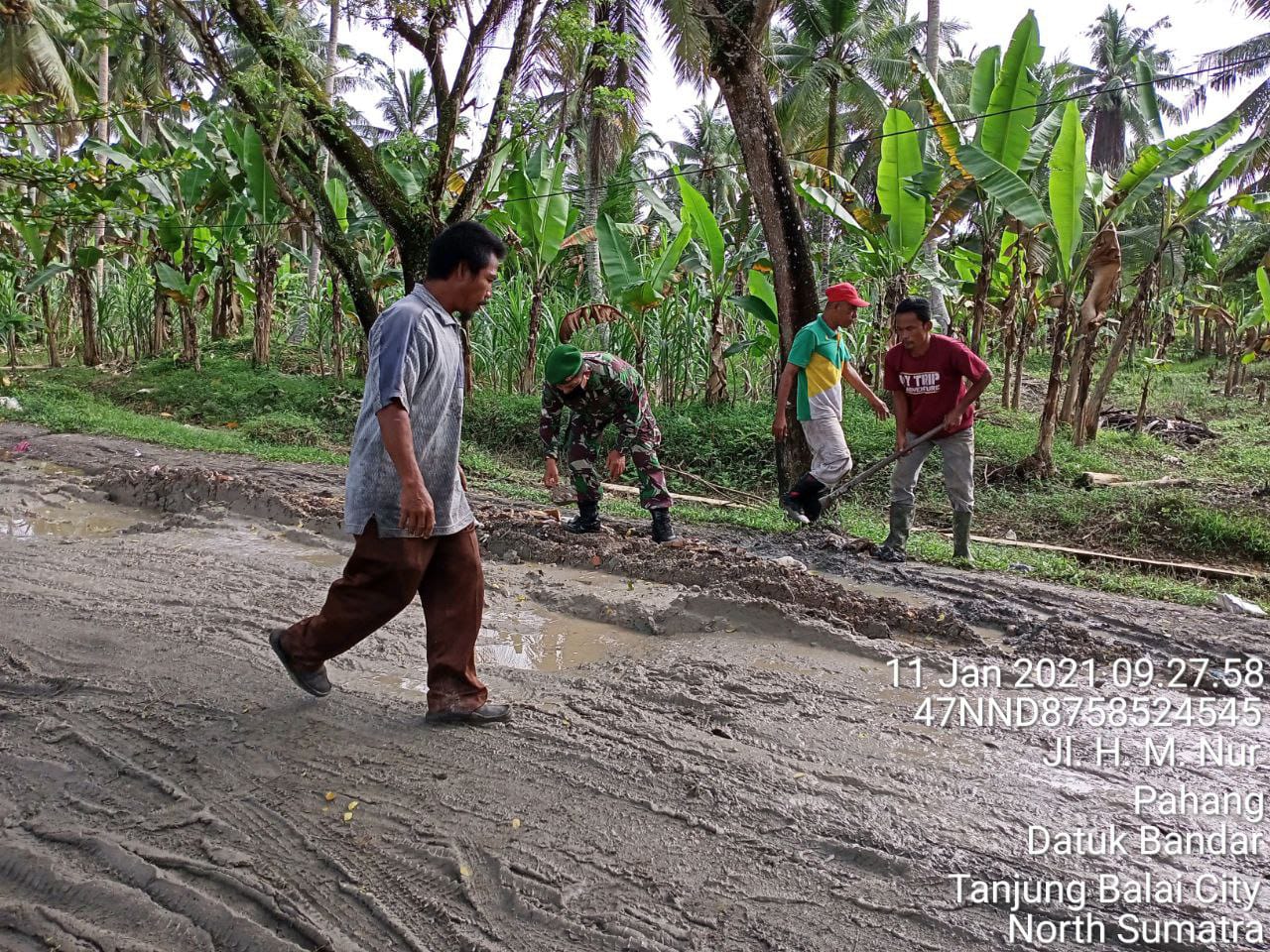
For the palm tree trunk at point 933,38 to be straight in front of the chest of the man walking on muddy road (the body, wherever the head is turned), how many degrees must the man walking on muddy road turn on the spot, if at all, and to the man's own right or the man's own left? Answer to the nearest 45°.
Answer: approximately 45° to the man's own left

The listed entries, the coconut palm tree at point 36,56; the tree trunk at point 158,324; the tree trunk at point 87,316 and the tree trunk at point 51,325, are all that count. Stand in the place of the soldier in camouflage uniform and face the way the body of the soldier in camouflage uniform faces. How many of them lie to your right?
4

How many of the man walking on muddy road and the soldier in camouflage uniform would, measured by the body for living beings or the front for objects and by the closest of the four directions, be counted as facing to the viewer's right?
1

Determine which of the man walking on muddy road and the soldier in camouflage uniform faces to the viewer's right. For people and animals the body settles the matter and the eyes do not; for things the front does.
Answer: the man walking on muddy road

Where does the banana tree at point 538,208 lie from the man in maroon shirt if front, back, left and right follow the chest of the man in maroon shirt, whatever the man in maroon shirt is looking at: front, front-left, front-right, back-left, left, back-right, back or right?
right

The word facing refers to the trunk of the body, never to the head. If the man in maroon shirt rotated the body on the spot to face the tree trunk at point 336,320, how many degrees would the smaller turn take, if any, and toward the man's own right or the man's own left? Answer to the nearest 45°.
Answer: approximately 90° to the man's own right

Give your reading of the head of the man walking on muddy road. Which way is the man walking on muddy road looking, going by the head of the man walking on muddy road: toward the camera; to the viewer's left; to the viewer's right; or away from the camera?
to the viewer's right

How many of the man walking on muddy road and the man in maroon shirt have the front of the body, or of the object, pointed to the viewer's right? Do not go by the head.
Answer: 1

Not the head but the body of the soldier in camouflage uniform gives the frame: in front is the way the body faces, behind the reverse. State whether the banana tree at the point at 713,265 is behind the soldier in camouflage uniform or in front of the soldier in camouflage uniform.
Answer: behind

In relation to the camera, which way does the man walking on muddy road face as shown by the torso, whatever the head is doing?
to the viewer's right

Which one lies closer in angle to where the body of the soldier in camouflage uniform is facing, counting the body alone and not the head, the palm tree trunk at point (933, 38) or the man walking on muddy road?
the man walking on muddy road

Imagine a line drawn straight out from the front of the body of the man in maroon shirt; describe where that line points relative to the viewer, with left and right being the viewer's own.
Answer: facing the viewer and to the left of the viewer

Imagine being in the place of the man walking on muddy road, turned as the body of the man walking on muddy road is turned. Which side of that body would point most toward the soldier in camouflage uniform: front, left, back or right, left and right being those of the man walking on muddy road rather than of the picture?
left

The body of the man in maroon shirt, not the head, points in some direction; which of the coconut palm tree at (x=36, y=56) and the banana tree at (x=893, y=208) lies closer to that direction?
the coconut palm tree

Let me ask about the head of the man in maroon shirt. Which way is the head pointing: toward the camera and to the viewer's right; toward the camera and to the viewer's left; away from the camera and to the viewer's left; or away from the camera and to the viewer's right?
toward the camera and to the viewer's left
